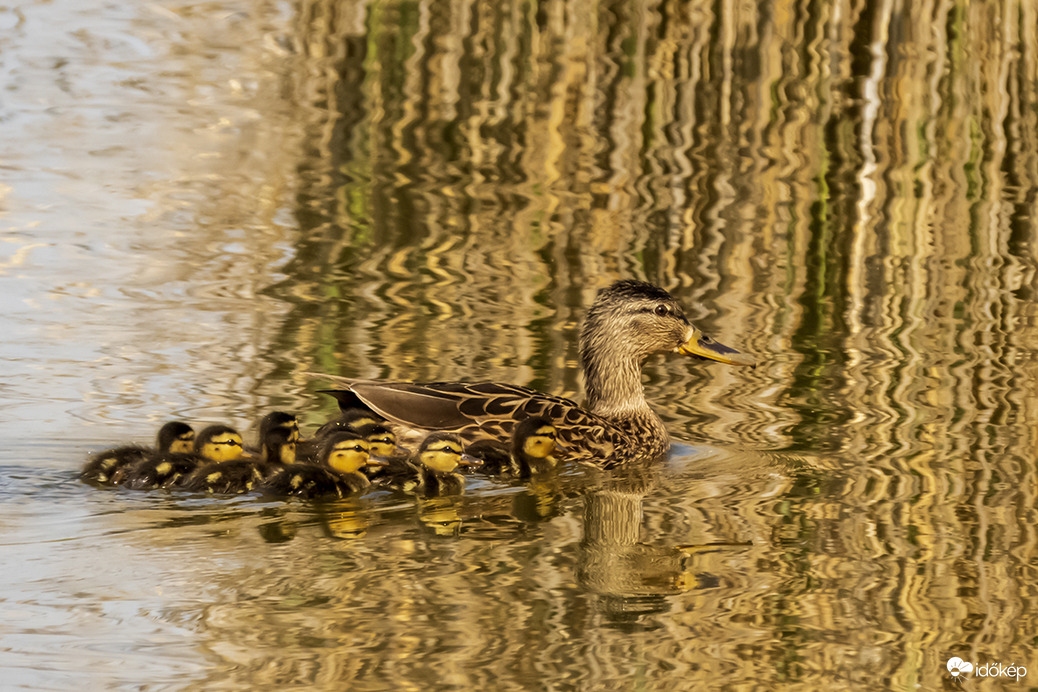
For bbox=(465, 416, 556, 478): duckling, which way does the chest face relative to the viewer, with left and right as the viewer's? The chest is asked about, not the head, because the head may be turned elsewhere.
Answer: facing to the right of the viewer

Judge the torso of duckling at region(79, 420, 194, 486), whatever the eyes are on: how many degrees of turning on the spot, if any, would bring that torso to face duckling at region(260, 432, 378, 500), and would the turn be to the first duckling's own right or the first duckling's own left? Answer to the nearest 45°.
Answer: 0° — it already faces it

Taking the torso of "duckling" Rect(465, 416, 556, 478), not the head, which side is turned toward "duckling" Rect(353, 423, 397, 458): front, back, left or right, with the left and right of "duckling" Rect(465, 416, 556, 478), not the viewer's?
back

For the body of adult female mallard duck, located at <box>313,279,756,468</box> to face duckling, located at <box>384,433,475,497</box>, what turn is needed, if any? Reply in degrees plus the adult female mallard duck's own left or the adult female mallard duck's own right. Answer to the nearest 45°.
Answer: approximately 135° to the adult female mallard duck's own right

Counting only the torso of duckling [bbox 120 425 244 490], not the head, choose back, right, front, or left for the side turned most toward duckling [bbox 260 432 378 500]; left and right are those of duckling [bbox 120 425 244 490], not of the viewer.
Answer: front

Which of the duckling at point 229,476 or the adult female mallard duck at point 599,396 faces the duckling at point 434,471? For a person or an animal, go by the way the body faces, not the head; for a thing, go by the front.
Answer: the duckling at point 229,476

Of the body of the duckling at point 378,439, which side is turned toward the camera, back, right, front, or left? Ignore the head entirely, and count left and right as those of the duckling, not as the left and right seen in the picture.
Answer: right

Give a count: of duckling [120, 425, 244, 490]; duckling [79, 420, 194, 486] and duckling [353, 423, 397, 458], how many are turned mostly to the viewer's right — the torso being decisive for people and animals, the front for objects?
3

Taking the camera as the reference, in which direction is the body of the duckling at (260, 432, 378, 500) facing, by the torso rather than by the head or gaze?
to the viewer's right

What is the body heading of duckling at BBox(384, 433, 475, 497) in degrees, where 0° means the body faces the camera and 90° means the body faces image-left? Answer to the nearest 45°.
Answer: approximately 270°

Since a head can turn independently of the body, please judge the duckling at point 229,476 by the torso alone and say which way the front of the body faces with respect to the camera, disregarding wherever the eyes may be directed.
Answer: to the viewer's right
